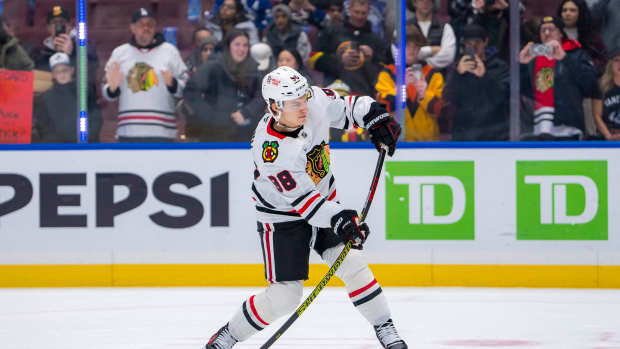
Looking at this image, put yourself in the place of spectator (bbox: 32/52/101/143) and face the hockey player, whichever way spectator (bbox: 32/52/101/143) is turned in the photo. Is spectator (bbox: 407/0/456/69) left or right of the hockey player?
left

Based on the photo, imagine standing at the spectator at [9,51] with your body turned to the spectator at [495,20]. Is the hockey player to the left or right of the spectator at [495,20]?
right

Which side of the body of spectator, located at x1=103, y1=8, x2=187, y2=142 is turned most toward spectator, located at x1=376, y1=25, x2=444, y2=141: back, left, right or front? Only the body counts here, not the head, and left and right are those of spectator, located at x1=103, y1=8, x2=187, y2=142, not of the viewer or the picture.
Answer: left

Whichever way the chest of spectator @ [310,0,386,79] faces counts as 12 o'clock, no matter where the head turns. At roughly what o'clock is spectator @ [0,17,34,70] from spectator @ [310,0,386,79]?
spectator @ [0,17,34,70] is roughly at 3 o'clock from spectator @ [310,0,386,79].

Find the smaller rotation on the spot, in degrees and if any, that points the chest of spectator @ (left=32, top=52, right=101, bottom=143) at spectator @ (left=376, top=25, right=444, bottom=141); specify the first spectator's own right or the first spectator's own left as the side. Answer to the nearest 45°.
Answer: approximately 90° to the first spectator's own left

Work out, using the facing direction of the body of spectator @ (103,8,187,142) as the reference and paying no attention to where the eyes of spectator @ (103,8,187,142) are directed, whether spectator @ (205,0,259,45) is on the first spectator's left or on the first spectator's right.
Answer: on the first spectator's left
